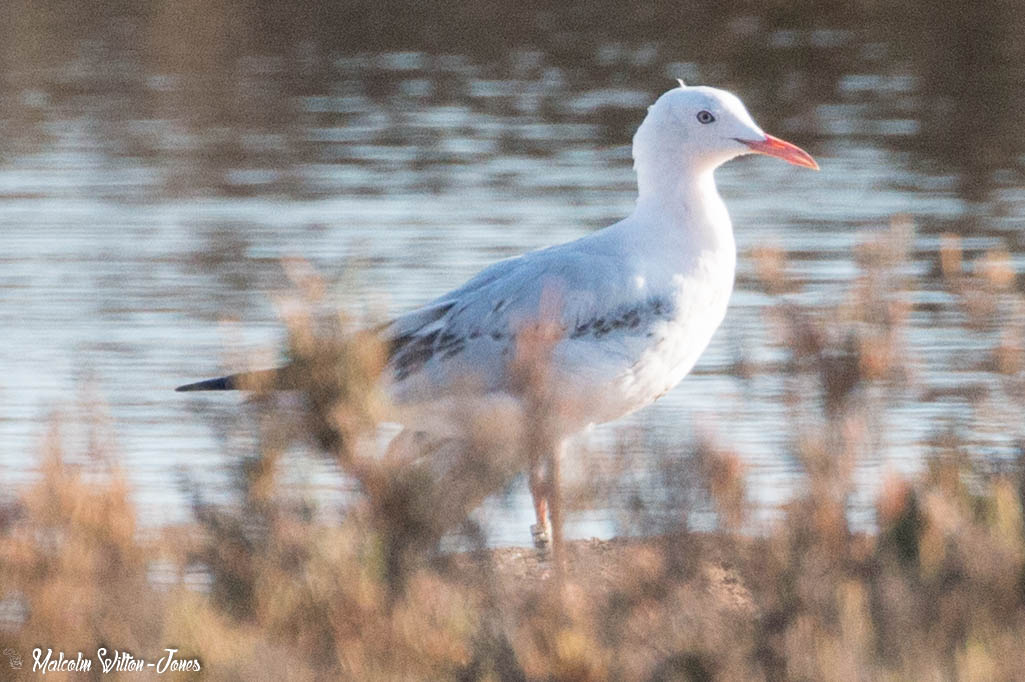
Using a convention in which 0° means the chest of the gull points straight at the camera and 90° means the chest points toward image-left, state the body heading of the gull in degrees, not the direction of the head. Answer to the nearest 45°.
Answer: approximately 270°
